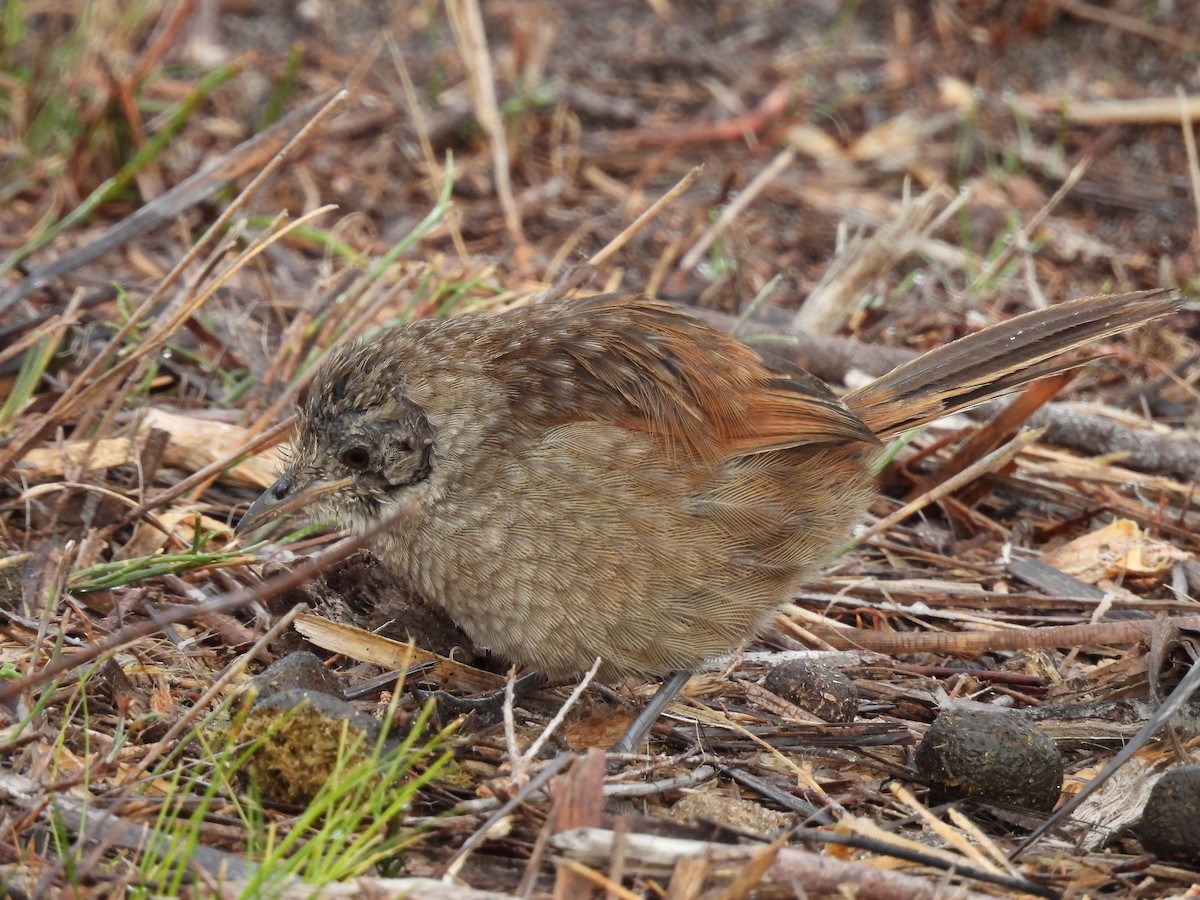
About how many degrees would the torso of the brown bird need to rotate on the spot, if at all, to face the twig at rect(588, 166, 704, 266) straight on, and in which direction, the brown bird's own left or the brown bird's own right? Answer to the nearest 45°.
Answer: approximately 90° to the brown bird's own right

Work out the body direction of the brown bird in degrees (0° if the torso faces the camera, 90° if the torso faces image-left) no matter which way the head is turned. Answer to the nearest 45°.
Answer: approximately 90°

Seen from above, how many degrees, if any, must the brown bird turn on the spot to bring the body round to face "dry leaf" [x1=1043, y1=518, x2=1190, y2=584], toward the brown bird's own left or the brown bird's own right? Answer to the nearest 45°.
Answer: approximately 135° to the brown bird's own right
